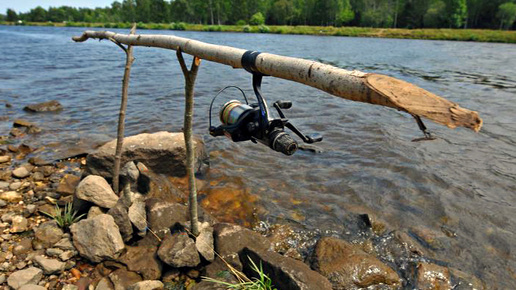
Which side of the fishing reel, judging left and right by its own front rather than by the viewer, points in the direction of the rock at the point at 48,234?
front

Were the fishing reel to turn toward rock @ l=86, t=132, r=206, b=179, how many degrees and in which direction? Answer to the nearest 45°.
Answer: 0° — it already faces it

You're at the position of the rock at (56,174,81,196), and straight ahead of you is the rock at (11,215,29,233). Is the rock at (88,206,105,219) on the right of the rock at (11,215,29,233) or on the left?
left

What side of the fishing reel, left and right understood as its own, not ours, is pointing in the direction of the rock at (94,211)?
front

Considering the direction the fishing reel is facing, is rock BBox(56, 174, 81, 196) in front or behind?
in front

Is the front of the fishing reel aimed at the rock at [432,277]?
no

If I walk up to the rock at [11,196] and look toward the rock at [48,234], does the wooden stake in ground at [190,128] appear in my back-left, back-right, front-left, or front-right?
front-left

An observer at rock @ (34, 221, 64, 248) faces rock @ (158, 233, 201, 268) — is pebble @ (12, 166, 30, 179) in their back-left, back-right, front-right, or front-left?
back-left

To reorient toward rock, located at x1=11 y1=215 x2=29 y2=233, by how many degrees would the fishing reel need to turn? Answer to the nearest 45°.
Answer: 0° — it already faces it

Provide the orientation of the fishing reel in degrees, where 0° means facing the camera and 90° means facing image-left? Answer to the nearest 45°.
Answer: approximately 135°

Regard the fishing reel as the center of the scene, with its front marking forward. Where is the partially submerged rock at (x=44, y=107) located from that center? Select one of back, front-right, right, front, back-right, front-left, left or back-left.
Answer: front

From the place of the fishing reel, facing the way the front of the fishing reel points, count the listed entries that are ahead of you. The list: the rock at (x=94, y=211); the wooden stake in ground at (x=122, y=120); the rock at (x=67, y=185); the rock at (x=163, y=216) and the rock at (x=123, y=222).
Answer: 5
